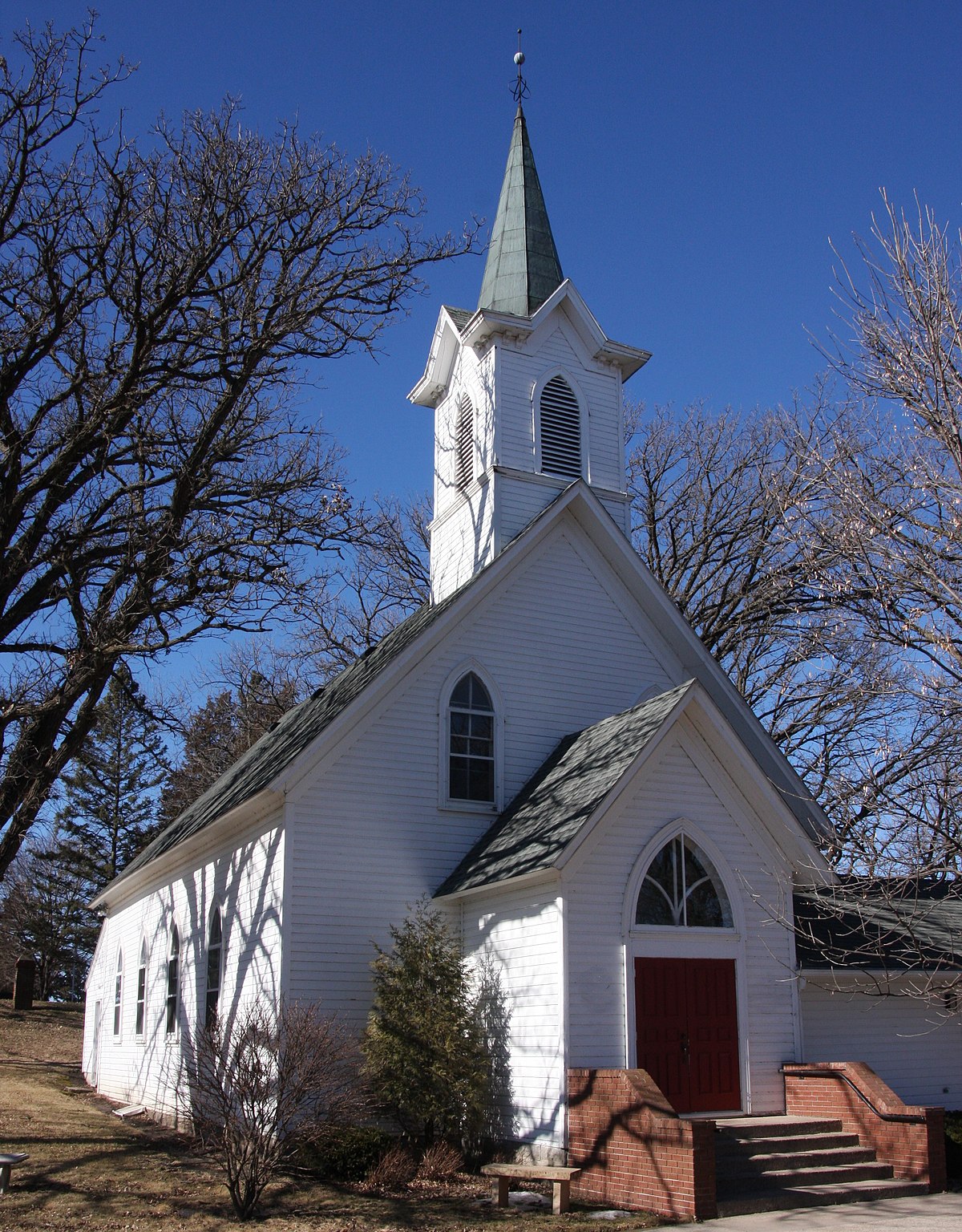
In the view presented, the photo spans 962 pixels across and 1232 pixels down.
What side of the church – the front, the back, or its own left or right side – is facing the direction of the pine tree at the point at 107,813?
back

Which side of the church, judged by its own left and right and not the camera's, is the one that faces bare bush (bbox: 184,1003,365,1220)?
right

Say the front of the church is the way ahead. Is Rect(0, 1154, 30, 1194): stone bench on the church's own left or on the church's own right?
on the church's own right

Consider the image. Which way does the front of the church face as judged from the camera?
facing the viewer and to the right of the viewer

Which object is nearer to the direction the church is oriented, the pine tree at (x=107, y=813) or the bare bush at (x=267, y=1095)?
the bare bush
